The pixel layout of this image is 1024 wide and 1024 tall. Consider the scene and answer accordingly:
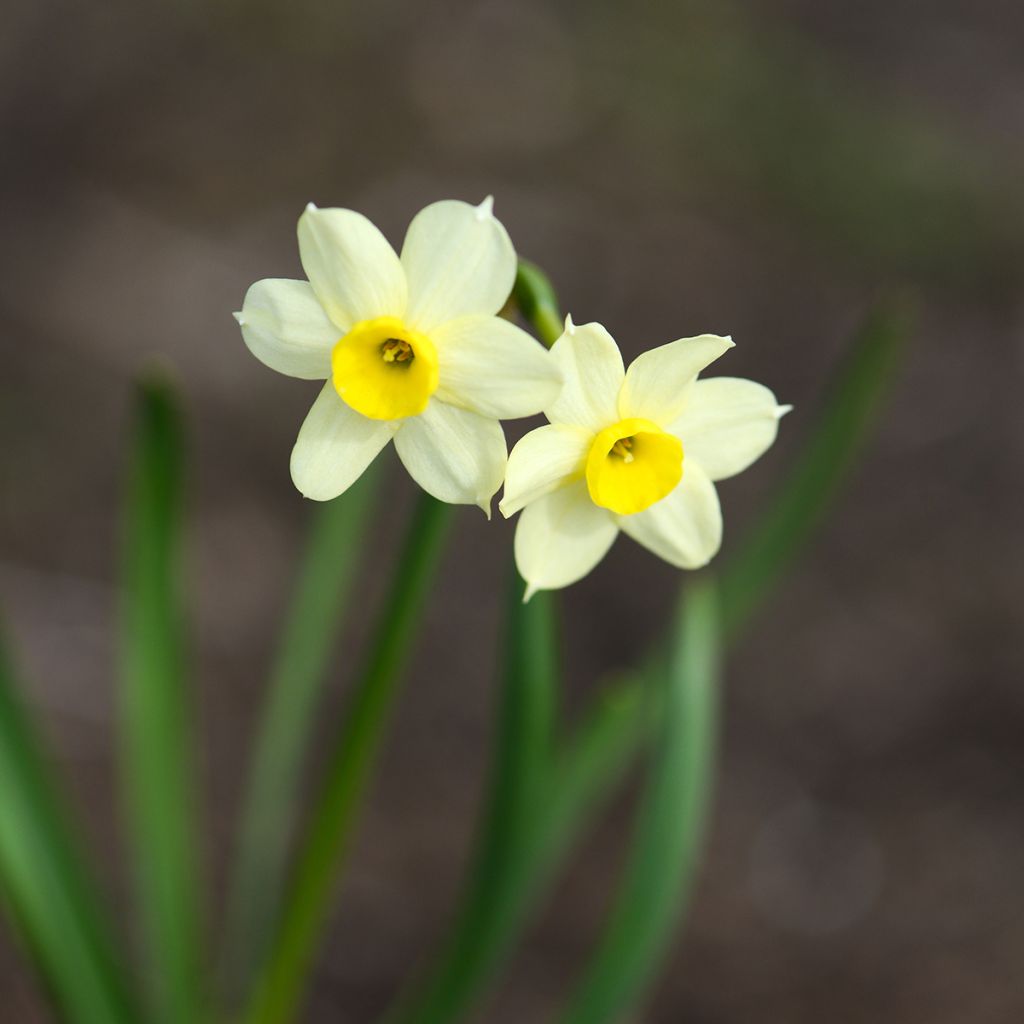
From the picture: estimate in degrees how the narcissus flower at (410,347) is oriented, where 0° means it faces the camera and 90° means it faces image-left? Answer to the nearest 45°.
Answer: approximately 0°

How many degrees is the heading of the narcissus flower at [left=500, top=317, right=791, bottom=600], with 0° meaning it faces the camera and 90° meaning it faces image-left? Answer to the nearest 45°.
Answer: approximately 0°

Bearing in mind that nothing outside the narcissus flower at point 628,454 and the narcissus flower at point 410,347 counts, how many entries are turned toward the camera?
2
